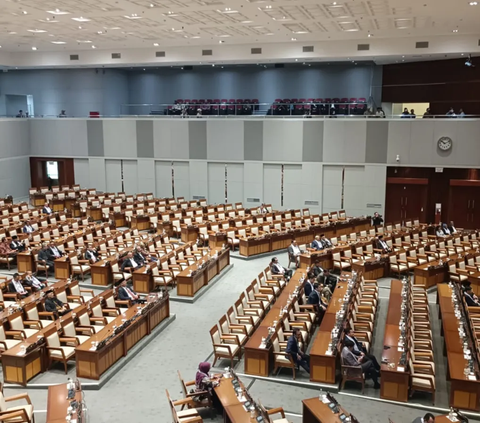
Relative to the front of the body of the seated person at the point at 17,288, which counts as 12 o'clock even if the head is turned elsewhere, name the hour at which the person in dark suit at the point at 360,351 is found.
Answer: The person in dark suit is roughly at 12 o'clock from the seated person.

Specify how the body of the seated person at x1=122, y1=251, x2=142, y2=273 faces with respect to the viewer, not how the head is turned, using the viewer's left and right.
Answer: facing the viewer and to the right of the viewer

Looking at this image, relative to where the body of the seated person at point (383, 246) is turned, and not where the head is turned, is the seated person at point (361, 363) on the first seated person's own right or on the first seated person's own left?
on the first seated person's own right

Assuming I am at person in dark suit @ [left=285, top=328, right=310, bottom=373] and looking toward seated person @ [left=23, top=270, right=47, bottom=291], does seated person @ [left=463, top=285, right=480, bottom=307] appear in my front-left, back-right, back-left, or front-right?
back-right

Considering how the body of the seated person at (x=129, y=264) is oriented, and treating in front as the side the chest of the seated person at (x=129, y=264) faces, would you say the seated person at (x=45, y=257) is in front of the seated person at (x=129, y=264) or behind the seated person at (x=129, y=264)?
behind

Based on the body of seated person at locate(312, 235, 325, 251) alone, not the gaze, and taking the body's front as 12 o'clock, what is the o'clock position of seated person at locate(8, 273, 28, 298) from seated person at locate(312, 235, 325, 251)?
seated person at locate(8, 273, 28, 298) is roughly at 3 o'clock from seated person at locate(312, 235, 325, 251).

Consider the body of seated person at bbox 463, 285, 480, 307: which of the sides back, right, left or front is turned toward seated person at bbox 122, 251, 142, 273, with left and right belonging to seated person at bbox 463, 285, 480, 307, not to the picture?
back

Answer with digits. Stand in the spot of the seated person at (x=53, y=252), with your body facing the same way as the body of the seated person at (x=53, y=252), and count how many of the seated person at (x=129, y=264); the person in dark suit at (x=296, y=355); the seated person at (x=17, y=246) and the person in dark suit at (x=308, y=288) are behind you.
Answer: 1

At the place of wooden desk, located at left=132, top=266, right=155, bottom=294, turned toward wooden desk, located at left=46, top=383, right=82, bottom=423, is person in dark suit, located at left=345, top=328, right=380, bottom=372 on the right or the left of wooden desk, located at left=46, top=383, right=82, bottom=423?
left

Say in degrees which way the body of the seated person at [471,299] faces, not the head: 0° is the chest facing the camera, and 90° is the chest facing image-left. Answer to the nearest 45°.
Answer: approximately 270°

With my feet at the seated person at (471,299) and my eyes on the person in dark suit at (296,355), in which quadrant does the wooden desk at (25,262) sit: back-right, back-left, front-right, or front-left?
front-right

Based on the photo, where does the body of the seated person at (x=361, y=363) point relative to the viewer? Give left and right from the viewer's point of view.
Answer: facing to the right of the viewer

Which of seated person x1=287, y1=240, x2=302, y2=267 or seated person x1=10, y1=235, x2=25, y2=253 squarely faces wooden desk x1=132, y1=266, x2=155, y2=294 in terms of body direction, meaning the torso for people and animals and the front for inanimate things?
seated person x1=10, y1=235, x2=25, y2=253

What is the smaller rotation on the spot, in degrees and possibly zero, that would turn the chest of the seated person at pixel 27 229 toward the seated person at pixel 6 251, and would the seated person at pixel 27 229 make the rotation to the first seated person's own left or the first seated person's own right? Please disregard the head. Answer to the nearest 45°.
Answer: approximately 45° to the first seated person's own right
